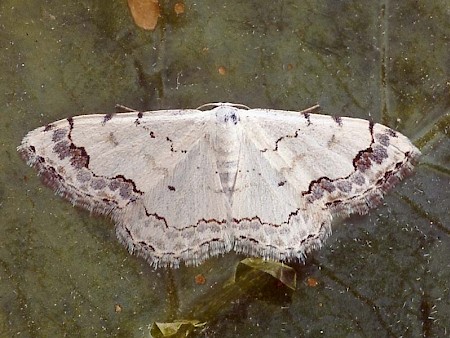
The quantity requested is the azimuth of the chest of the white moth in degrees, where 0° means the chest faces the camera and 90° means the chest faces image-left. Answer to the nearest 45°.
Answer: approximately 180°
